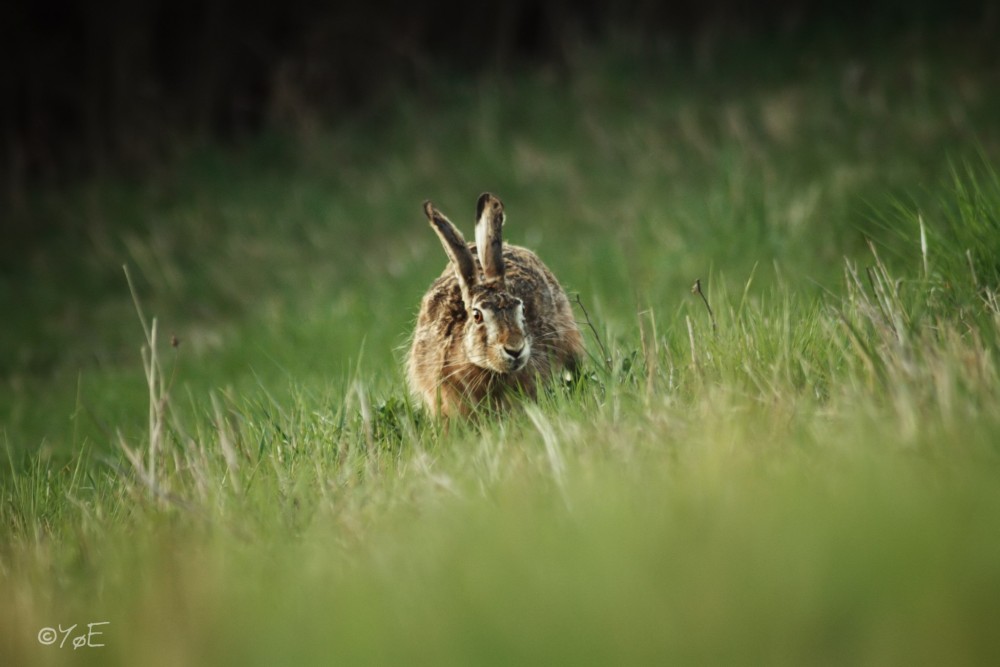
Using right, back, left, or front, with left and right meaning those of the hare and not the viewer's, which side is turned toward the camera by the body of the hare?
front
